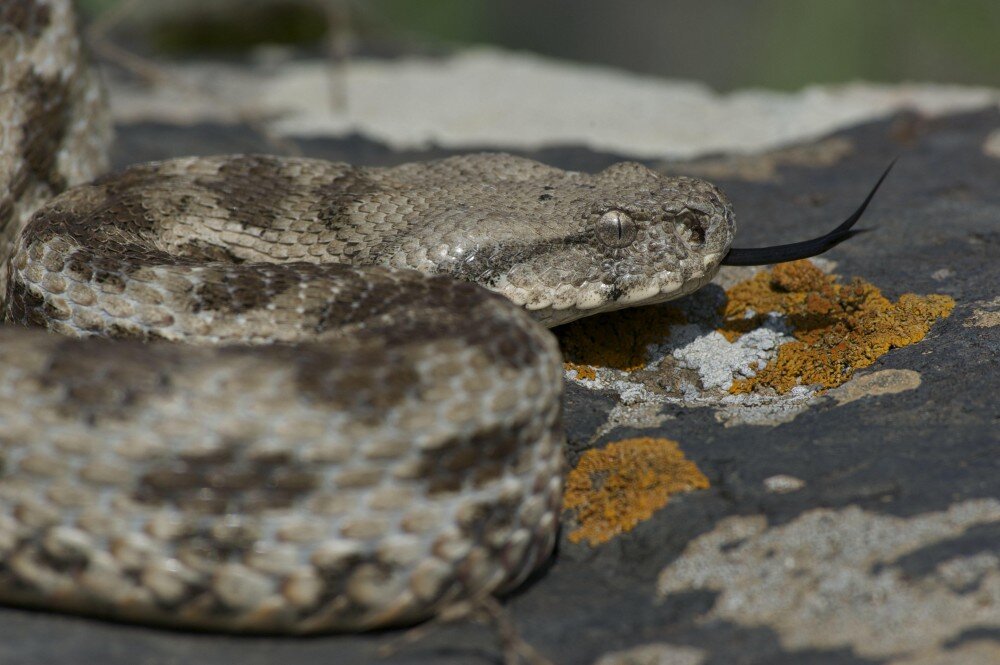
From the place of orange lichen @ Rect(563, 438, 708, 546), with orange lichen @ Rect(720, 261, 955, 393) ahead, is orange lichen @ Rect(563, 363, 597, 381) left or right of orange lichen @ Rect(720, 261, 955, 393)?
left

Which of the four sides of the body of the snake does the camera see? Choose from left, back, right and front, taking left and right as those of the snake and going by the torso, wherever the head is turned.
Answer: right

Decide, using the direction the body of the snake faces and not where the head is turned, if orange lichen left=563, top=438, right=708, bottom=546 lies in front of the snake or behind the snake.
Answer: in front

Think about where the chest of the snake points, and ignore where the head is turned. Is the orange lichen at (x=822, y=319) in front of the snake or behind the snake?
in front

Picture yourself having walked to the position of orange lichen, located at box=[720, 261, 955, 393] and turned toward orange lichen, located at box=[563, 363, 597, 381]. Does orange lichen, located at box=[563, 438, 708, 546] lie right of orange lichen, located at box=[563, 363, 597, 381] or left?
left
